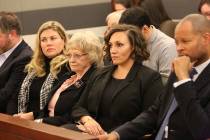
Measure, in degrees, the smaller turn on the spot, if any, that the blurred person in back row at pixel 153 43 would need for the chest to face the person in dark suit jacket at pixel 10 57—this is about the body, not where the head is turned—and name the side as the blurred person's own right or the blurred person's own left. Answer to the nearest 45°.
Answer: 0° — they already face them

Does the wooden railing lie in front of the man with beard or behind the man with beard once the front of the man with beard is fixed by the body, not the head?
in front

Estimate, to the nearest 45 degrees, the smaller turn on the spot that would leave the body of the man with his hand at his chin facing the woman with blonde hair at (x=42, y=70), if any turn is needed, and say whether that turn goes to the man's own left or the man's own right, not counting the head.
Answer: approximately 90° to the man's own right

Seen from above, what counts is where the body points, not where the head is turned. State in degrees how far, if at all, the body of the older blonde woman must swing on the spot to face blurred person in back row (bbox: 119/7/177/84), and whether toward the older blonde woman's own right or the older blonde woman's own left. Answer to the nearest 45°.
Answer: approximately 135° to the older blonde woman's own left

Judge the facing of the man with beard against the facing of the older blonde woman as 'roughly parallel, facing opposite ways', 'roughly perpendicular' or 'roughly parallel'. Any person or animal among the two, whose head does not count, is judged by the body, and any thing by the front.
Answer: roughly parallel

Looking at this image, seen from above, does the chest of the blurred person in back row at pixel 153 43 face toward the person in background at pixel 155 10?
no

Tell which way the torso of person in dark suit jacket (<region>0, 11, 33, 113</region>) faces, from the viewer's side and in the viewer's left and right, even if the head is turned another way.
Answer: facing the viewer and to the left of the viewer

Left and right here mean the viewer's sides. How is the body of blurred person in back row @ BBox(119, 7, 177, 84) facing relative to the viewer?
facing to the left of the viewer

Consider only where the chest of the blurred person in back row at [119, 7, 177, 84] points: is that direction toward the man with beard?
no

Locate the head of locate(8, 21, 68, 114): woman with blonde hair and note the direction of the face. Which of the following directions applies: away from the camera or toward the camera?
toward the camera

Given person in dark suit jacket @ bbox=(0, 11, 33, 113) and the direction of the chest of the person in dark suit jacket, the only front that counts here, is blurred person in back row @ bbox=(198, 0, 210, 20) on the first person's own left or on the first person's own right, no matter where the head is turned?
on the first person's own left

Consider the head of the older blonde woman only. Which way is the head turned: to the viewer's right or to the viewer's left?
to the viewer's left

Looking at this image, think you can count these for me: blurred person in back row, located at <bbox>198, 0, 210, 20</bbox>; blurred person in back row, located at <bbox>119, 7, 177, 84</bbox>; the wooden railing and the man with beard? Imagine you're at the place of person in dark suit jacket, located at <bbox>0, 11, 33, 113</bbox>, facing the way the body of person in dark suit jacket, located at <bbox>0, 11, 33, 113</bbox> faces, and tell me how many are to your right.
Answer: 0

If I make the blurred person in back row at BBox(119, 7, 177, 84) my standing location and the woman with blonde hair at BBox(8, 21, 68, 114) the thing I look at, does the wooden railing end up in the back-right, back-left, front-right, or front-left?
front-left

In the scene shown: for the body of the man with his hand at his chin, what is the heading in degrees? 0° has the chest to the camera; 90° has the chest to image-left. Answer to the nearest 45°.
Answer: approximately 45°

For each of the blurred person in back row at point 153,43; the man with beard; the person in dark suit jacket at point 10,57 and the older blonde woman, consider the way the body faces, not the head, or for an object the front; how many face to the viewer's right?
0

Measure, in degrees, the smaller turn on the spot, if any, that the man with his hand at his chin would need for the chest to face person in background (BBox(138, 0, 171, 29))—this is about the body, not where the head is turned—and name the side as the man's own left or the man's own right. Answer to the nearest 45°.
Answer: approximately 135° to the man's own right
